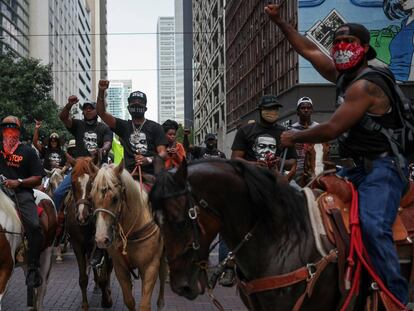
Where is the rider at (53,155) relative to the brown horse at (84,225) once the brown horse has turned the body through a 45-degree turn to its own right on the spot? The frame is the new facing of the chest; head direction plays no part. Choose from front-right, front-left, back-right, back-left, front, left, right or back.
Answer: back-right

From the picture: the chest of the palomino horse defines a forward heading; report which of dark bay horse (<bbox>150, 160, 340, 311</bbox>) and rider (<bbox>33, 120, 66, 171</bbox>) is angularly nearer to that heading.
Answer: the dark bay horse

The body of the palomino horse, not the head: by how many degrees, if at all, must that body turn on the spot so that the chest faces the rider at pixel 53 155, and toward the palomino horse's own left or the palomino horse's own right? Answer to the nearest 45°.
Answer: approximately 135° to the palomino horse's own right

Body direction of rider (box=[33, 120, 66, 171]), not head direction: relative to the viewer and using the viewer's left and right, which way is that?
facing the viewer

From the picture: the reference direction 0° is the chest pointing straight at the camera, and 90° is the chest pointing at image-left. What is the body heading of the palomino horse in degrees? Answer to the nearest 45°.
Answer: approximately 45°

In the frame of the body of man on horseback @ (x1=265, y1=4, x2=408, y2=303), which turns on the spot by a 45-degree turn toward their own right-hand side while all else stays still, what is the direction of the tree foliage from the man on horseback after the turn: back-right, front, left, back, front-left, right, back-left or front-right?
front-right

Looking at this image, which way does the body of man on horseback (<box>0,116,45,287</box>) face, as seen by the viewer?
toward the camera

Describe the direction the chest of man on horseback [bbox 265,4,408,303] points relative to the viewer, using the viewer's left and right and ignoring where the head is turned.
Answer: facing the viewer and to the left of the viewer

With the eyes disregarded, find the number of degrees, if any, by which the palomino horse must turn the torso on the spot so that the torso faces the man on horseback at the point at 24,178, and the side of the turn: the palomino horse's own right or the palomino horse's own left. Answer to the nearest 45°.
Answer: approximately 90° to the palomino horse's own right

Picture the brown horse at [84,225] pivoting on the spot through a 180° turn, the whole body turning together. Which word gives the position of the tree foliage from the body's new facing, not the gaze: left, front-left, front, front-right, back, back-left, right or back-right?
front

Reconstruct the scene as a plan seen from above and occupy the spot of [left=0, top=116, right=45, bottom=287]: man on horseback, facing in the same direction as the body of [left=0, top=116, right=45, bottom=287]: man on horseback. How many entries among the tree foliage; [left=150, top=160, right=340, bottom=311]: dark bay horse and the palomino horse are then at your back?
1

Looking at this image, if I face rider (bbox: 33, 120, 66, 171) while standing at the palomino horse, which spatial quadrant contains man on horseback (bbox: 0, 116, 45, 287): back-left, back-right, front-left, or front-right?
front-left
